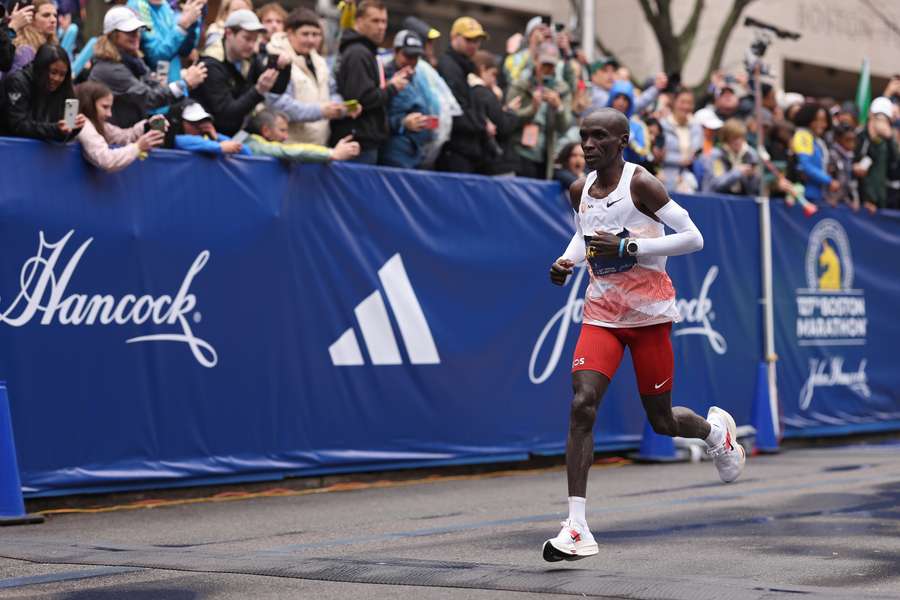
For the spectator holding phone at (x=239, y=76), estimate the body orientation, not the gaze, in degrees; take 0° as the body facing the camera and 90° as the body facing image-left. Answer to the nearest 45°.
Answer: approximately 315°

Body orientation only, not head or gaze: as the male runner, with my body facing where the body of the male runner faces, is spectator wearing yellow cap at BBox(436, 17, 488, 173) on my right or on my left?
on my right

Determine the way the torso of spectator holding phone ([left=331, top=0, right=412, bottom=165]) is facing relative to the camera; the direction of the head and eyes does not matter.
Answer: to the viewer's right

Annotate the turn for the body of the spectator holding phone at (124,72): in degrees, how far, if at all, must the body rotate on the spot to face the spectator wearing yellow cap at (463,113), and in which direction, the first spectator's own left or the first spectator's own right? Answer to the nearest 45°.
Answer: approximately 90° to the first spectator's own left

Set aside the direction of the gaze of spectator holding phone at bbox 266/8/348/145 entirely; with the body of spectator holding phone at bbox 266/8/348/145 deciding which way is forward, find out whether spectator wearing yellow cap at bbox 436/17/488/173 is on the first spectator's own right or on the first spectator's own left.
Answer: on the first spectator's own left

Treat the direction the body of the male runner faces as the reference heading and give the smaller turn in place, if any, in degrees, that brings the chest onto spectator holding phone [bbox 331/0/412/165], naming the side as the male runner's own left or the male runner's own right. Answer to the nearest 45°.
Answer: approximately 90° to the male runner's own right

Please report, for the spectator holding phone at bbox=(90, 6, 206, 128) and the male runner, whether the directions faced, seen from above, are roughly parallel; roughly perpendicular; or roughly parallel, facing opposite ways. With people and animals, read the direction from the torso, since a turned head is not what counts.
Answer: roughly perpendicular

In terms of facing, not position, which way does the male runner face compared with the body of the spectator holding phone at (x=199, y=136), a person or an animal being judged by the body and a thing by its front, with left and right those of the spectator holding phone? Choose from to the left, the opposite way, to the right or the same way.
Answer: to the right
